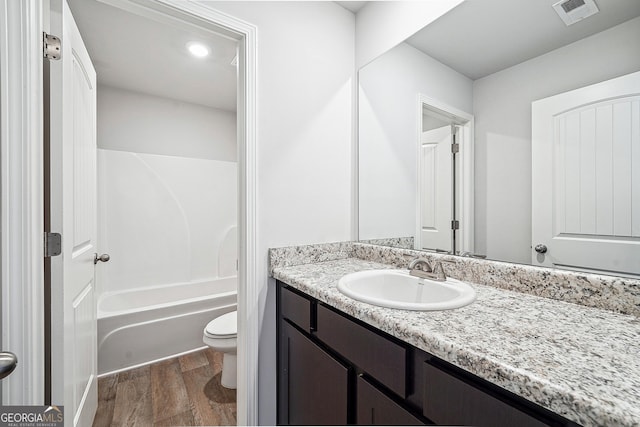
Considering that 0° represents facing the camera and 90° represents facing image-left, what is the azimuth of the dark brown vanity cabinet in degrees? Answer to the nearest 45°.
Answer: approximately 45°

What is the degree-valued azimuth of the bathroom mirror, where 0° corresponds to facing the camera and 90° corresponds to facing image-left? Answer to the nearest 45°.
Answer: approximately 45°

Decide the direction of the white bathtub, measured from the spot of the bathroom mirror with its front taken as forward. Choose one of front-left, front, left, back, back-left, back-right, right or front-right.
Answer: front-right

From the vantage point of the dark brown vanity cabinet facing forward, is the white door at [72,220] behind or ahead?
ahead

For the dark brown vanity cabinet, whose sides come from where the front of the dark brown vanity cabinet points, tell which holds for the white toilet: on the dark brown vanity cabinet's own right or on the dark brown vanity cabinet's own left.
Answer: on the dark brown vanity cabinet's own right

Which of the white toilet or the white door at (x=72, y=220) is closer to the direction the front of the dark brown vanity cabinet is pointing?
the white door

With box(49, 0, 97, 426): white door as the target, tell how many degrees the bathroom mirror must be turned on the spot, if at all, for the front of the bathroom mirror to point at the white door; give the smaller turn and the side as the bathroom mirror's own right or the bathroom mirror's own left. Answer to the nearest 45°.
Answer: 0° — it already faces it
